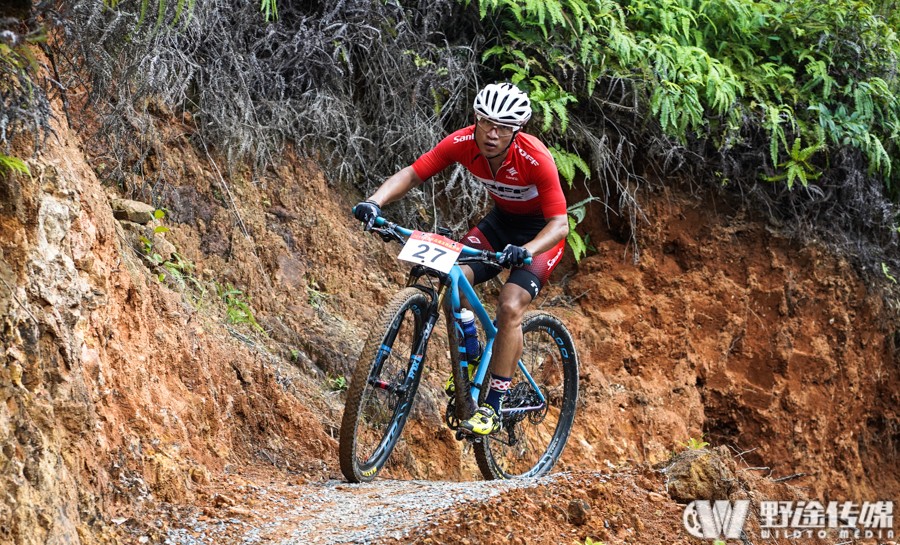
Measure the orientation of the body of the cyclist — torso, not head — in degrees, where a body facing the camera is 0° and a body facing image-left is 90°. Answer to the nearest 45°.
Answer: approximately 45°

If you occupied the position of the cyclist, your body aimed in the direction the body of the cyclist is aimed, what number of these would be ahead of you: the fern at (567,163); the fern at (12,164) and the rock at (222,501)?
2

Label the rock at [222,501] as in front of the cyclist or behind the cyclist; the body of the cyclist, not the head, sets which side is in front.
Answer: in front

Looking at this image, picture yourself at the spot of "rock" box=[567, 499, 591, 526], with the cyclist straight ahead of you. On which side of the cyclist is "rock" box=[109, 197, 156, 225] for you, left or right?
left

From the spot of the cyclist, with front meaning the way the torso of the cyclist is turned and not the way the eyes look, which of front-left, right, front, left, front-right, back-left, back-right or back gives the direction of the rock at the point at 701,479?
left

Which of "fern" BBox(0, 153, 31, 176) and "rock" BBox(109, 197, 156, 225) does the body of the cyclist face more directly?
the fern

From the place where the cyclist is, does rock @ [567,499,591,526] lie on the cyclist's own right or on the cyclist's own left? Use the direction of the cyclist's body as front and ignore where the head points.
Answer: on the cyclist's own left

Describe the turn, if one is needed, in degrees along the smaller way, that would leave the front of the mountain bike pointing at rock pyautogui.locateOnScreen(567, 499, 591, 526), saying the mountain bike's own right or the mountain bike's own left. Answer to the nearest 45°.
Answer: approximately 90° to the mountain bike's own left

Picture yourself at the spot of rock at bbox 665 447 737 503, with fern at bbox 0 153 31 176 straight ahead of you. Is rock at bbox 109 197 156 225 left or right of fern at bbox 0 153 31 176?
right
